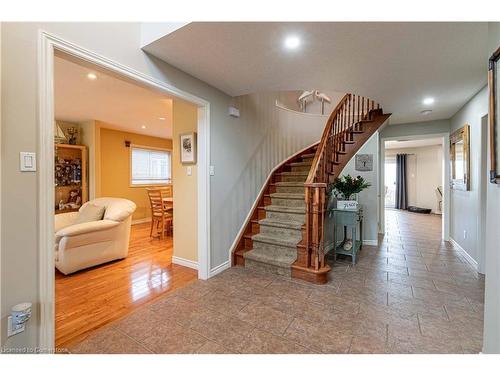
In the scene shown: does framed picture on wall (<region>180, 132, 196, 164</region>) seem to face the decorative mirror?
no

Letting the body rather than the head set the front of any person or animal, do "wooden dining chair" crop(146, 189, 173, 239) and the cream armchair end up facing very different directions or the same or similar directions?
very different directions

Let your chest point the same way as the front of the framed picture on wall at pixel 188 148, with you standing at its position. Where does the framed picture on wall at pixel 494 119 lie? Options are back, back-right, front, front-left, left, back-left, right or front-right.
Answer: left

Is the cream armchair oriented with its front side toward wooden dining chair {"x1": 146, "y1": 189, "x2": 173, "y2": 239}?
no

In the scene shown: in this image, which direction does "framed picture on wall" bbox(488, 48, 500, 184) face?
to the viewer's left

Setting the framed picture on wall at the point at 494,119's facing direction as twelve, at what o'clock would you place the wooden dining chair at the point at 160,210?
The wooden dining chair is roughly at 12 o'clock from the framed picture on wall.

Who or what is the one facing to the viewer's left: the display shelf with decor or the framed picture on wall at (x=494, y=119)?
the framed picture on wall

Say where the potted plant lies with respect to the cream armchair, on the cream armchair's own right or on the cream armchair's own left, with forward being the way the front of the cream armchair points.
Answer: on the cream armchair's own left

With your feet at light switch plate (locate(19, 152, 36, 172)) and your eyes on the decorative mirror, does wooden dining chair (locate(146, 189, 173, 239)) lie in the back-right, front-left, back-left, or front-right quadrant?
front-left

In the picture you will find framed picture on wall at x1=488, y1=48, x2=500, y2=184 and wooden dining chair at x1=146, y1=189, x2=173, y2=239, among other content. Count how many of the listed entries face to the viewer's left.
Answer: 1

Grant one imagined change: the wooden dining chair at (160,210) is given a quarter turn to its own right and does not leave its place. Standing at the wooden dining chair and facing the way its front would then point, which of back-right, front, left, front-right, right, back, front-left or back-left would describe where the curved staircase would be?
front

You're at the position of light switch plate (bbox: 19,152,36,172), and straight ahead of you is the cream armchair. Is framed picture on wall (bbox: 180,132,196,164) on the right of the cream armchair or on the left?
right

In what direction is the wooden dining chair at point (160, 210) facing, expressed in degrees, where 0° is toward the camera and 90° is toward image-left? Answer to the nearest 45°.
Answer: approximately 225°
